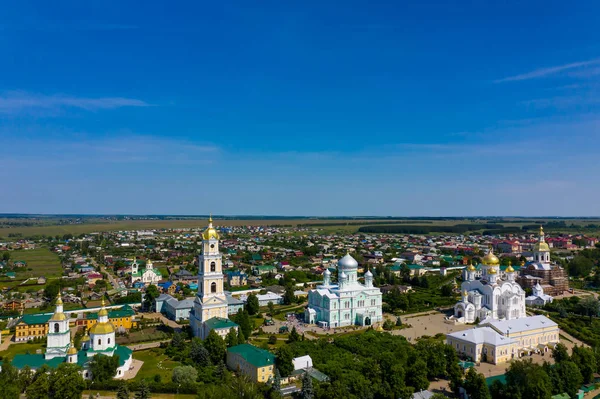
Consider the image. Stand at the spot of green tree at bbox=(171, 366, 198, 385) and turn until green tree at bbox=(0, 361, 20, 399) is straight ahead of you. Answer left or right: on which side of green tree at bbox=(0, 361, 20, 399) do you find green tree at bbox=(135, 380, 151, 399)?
left
